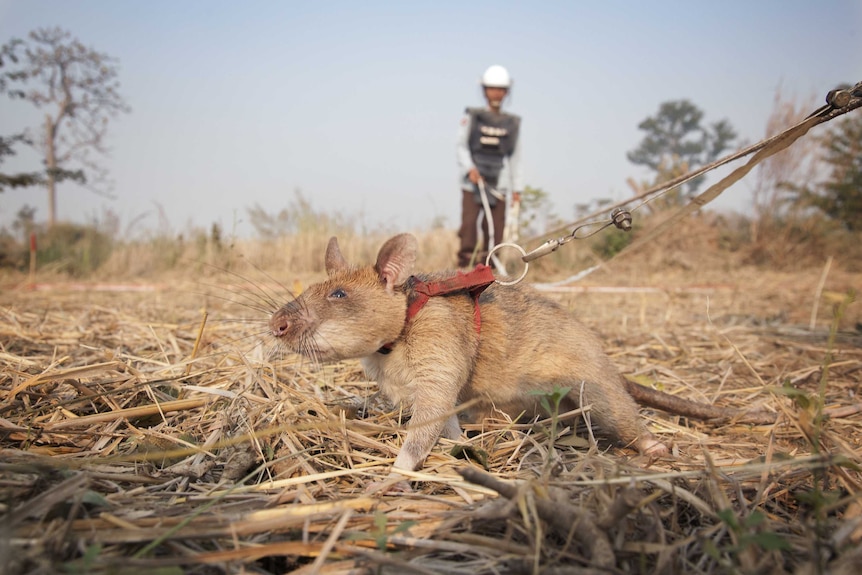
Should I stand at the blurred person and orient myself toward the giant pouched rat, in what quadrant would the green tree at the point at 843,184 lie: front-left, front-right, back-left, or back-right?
back-left

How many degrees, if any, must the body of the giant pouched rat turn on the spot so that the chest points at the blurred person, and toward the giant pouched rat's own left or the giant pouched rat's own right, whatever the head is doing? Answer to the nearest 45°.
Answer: approximately 90° to the giant pouched rat's own right

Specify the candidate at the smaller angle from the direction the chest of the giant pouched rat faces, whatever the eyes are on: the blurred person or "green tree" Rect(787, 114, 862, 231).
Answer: the blurred person

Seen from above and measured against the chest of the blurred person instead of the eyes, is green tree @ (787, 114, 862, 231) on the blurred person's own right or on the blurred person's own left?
on the blurred person's own left

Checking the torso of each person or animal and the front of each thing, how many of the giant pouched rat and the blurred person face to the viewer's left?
1

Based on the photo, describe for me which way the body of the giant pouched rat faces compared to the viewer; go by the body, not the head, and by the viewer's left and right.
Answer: facing to the left of the viewer

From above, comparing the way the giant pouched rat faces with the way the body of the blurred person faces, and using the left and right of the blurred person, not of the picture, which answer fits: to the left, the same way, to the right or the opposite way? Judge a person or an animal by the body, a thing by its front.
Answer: to the right

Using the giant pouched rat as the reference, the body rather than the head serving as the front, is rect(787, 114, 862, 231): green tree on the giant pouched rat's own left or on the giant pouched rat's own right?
on the giant pouched rat's own right

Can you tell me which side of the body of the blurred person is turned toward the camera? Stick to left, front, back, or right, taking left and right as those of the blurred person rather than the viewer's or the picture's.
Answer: front

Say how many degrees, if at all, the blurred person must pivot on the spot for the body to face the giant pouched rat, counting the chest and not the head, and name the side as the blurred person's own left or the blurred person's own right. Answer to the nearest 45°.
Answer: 0° — they already face it

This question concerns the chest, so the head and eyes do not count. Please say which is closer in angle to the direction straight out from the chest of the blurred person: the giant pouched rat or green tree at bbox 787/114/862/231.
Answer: the giant pouched rat
